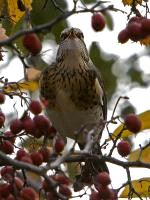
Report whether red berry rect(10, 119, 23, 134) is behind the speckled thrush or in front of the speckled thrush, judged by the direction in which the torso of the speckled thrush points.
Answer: in front

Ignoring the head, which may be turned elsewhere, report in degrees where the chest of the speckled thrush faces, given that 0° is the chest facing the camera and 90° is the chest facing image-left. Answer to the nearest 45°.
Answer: approximately 0°
